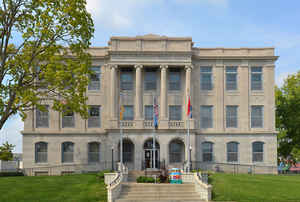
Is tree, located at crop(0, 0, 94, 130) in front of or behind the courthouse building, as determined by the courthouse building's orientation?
in front

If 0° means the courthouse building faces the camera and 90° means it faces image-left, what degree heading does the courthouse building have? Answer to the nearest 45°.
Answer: approximately 0°
